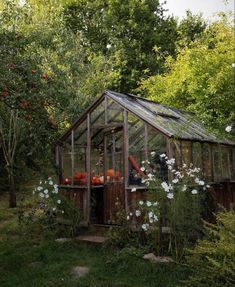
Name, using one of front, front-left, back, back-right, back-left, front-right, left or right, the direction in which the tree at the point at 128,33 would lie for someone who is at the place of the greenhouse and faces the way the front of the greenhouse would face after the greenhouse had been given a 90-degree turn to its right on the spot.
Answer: front-right

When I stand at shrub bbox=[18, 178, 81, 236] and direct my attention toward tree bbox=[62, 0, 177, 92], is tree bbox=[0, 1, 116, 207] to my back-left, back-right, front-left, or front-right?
front-left

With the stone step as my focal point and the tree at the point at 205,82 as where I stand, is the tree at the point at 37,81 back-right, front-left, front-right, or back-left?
front-right

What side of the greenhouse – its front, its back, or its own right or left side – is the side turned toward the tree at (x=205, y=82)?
back

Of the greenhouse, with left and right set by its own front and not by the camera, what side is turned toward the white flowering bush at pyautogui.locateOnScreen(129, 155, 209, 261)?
left

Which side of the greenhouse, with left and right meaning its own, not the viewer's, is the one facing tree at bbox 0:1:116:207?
right

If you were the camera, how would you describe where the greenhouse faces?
facing the viewer and to the left of the viewer

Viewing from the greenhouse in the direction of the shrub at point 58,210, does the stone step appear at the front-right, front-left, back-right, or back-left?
front-left
